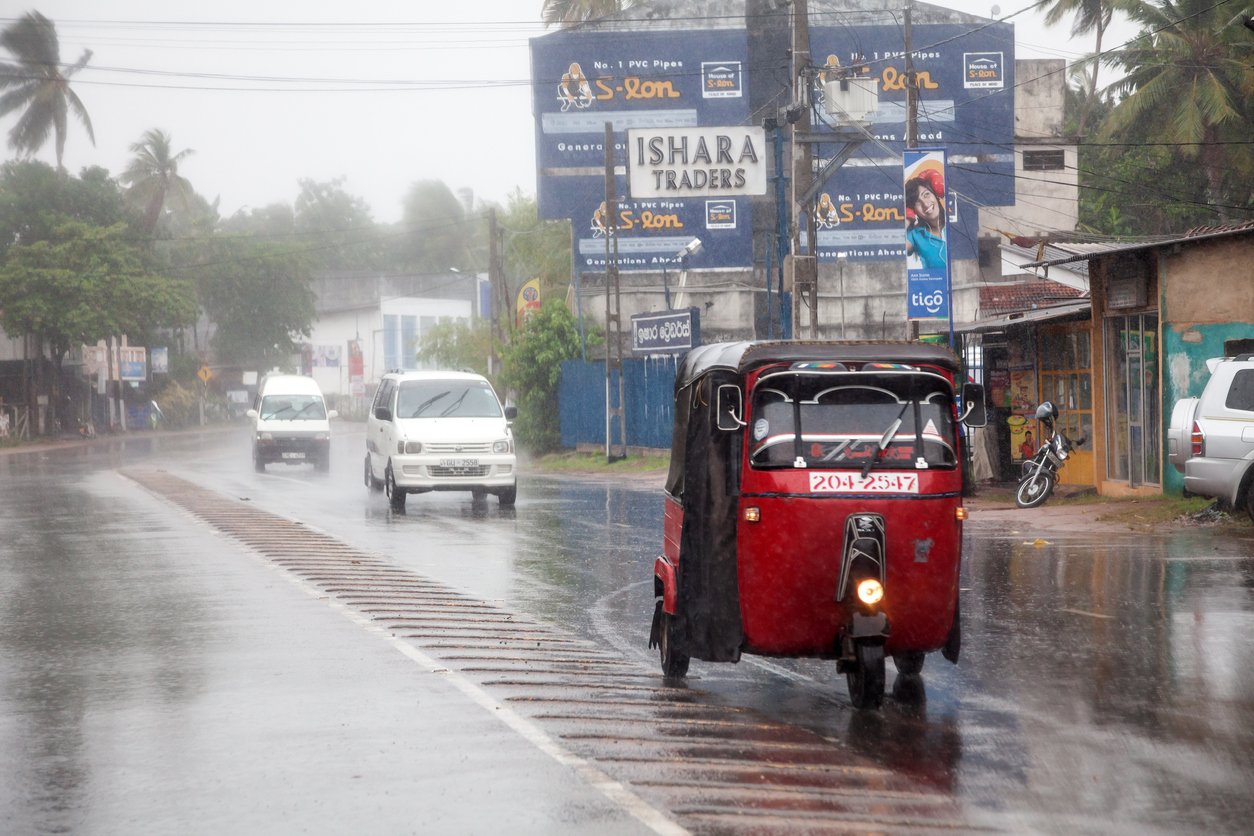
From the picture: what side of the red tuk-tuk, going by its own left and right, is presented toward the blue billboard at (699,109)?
back

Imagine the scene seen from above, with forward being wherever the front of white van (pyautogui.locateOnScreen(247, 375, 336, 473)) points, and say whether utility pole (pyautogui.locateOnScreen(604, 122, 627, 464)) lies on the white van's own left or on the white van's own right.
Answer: on the white van's own left

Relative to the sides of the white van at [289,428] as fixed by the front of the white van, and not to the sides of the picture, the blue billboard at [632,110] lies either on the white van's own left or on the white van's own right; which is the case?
on the white van's own left

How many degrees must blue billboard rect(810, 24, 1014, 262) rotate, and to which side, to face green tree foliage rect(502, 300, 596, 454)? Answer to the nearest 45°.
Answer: approximately 90° to its right

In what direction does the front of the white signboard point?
toward the camera

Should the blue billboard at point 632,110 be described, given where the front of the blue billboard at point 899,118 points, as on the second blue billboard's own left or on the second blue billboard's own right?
on the second blue billboard's own right

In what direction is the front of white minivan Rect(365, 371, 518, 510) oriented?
toward the camera

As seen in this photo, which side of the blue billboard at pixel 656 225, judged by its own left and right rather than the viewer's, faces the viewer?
front

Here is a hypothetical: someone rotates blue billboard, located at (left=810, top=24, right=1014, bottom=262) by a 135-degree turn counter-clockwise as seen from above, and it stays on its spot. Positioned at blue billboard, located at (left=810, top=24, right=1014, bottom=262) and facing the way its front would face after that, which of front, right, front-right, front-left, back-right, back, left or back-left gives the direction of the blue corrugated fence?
back

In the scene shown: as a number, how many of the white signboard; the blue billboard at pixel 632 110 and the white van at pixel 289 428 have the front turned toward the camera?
3
